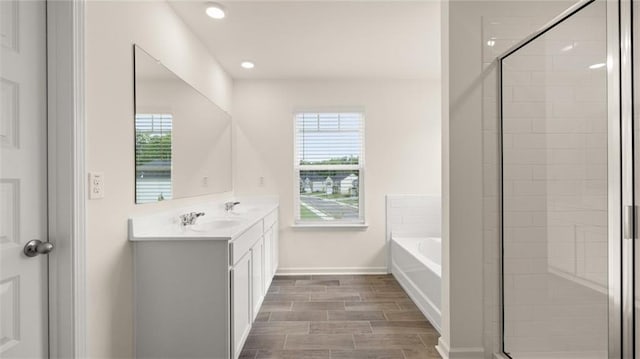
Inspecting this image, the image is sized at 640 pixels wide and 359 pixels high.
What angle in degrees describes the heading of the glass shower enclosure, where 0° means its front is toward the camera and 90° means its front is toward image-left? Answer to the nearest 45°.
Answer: approximately 45°

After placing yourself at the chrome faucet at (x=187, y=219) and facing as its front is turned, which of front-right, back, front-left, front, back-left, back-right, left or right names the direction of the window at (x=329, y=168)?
front-left

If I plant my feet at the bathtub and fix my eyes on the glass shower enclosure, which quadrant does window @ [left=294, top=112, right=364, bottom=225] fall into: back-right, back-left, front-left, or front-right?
back-right

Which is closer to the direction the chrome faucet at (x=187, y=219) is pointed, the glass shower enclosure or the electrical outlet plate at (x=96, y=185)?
the glass shower enclosure

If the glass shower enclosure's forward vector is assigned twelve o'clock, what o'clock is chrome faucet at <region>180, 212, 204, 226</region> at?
The chrome faucet is roughly at 1 o'clock from the glass shower enclosure.

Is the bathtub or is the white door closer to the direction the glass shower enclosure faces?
the white door

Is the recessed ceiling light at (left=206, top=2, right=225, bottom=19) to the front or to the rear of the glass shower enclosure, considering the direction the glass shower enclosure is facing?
to the front

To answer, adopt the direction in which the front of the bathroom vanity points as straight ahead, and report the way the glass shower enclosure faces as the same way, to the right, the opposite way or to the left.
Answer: the opposite way

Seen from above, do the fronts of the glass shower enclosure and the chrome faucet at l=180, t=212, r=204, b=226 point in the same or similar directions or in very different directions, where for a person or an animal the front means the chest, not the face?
very different directions

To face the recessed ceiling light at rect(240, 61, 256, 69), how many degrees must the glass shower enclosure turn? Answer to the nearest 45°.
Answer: approximately 45° to its right

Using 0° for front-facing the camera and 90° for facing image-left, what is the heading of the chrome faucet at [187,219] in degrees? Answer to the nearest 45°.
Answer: approximately 270°

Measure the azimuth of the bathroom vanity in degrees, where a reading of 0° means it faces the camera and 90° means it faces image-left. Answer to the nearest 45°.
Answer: approximately 270°

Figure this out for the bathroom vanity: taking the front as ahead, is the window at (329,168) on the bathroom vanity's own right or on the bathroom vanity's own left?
on the bathroom vanity's own left

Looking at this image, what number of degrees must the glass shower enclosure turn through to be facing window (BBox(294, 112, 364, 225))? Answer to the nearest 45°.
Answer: approximately 90° to its right

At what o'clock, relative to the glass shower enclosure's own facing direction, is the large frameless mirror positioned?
The large frameless mirror is roughly at 1 o'clock from the glass shower enclosure.
